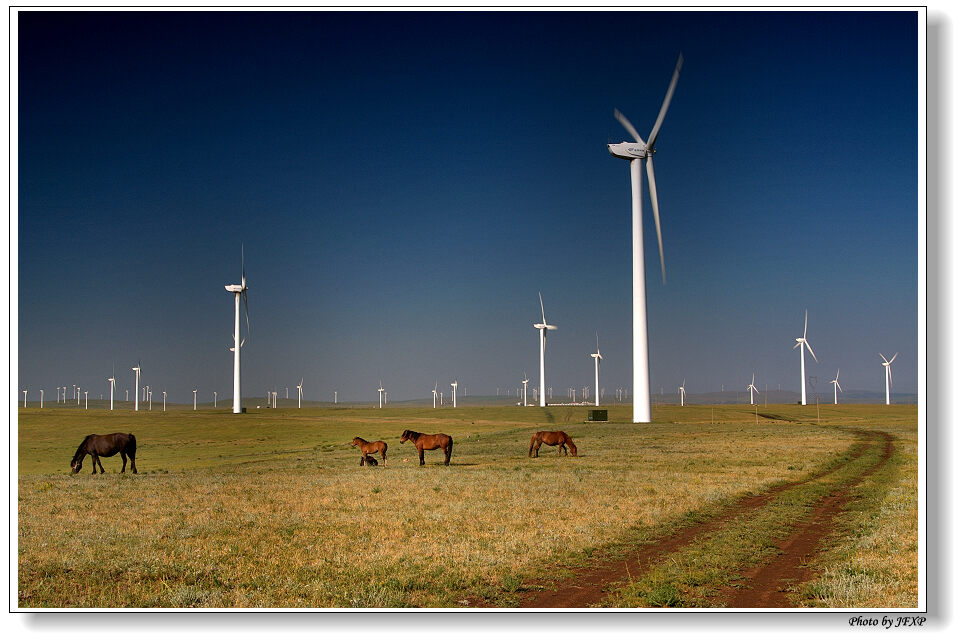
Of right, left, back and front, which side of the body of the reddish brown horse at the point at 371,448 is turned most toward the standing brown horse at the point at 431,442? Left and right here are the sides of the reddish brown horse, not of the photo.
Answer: back

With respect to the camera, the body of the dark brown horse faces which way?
to the viewer's left

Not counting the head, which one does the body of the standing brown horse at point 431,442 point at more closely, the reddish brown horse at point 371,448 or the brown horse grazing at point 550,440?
the reddish brown horse

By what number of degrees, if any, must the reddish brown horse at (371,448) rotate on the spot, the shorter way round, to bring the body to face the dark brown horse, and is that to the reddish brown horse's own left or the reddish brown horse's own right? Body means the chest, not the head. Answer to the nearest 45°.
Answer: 0° — it already faces it

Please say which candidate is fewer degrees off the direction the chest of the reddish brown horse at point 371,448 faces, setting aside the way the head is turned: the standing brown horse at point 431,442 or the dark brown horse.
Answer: the dark brown horse

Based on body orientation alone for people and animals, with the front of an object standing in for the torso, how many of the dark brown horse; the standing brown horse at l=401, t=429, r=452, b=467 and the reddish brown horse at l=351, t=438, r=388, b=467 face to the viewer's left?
3

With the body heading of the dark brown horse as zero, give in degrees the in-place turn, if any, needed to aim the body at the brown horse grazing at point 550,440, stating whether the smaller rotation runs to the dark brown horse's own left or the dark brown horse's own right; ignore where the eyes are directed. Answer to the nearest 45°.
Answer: approximately 180°

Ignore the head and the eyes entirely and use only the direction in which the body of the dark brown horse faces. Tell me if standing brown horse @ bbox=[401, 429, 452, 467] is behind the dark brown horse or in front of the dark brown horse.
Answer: behind

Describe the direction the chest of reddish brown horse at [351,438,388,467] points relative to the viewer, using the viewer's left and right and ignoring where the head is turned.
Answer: facing to the left of the viewer

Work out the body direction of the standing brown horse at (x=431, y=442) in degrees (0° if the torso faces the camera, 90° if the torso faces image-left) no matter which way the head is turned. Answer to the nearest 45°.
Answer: approximately 90°
